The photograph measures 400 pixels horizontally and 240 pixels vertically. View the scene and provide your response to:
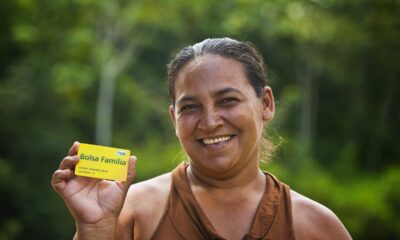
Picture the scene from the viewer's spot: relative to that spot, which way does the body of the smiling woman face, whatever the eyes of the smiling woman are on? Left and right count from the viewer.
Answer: facing the viewer
